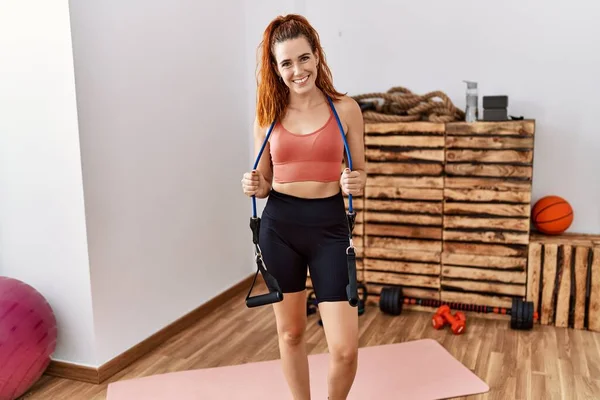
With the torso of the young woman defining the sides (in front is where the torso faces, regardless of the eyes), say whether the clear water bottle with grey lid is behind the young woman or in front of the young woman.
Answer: behind

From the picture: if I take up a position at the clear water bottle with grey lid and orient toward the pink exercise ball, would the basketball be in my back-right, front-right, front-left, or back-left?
back-left

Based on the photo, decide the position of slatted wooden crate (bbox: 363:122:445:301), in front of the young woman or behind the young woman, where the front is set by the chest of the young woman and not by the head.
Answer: behind
